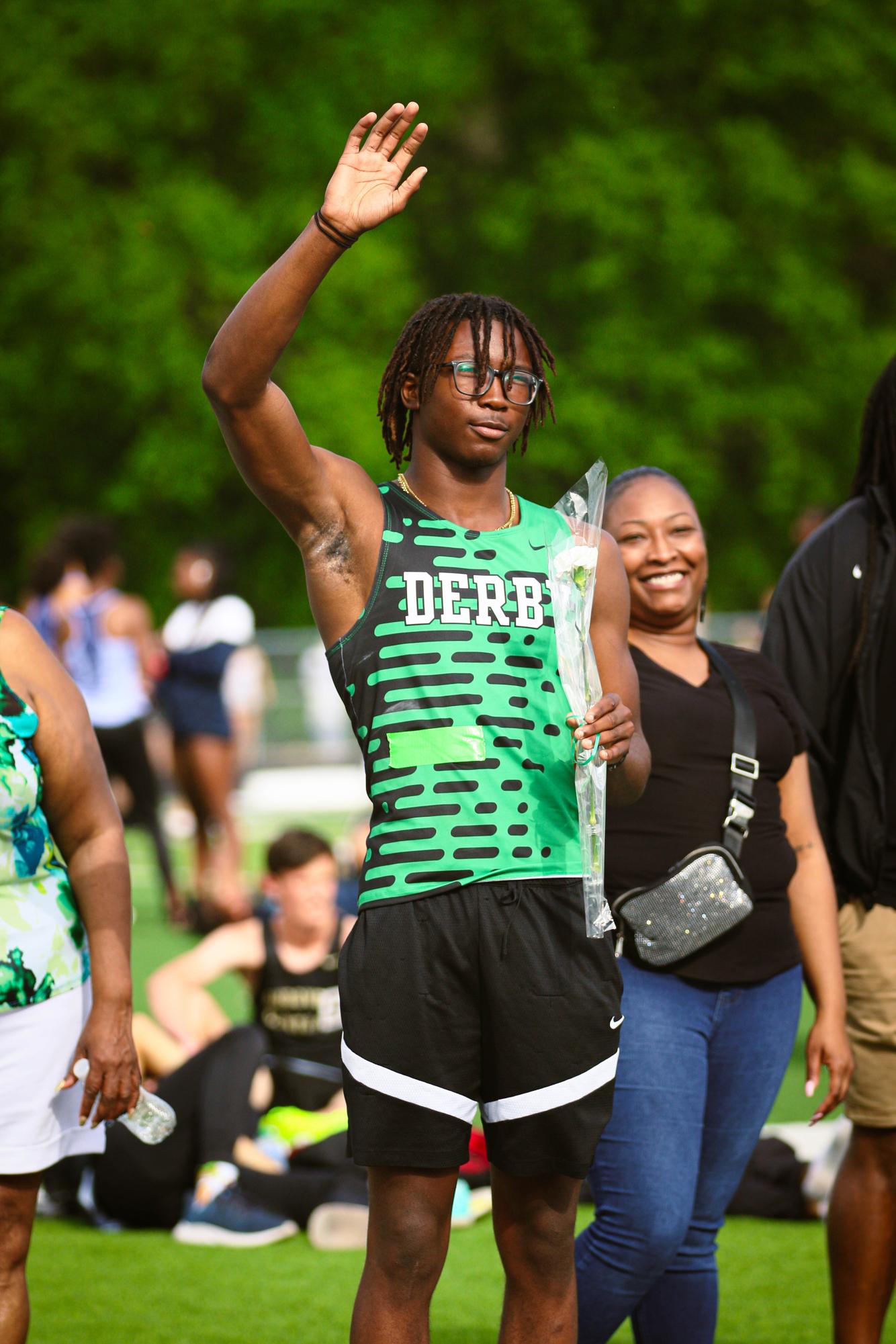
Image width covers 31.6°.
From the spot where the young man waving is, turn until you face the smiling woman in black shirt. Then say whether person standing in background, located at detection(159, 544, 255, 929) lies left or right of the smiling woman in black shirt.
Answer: left

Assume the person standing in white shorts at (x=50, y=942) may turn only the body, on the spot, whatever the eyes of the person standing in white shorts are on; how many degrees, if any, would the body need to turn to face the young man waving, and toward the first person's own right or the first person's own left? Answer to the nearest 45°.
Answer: approximately 45° to the first person's own left
